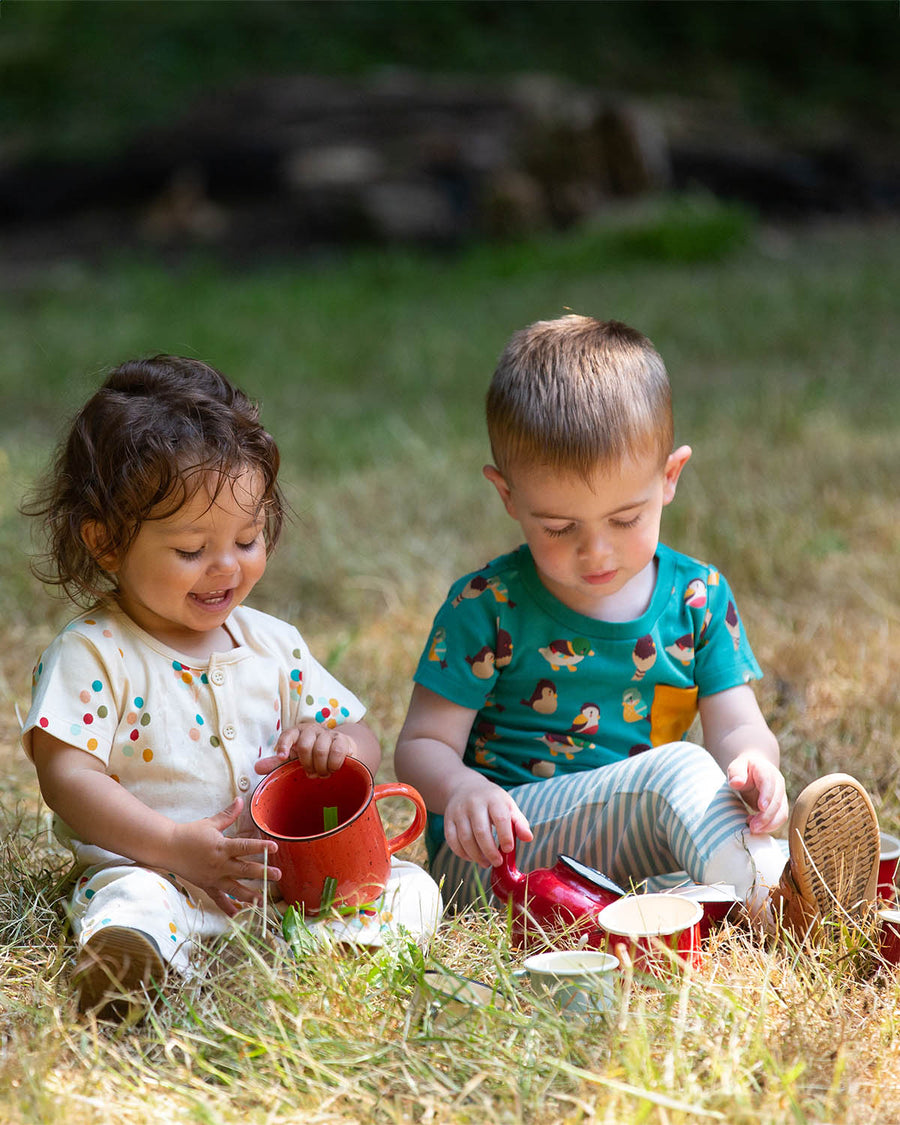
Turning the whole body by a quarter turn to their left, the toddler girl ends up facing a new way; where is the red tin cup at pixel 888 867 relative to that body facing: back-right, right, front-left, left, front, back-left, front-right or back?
front-right

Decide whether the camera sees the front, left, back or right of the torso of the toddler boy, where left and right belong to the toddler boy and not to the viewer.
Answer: front

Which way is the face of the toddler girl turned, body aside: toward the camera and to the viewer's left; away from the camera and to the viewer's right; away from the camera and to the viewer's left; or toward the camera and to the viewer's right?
toward the camera and to the viewer's right

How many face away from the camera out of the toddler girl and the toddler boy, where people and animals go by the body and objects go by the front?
0

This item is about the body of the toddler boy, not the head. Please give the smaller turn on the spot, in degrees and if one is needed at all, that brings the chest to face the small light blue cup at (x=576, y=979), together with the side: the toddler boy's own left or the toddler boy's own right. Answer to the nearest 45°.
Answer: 0° — they already face it

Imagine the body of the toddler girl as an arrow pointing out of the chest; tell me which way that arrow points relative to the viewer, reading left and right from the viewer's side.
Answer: facing the viewer and to the right of the viewer

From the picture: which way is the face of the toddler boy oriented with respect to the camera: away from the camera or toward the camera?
toward the camera

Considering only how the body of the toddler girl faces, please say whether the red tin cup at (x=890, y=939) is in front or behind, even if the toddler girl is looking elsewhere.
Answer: in front
